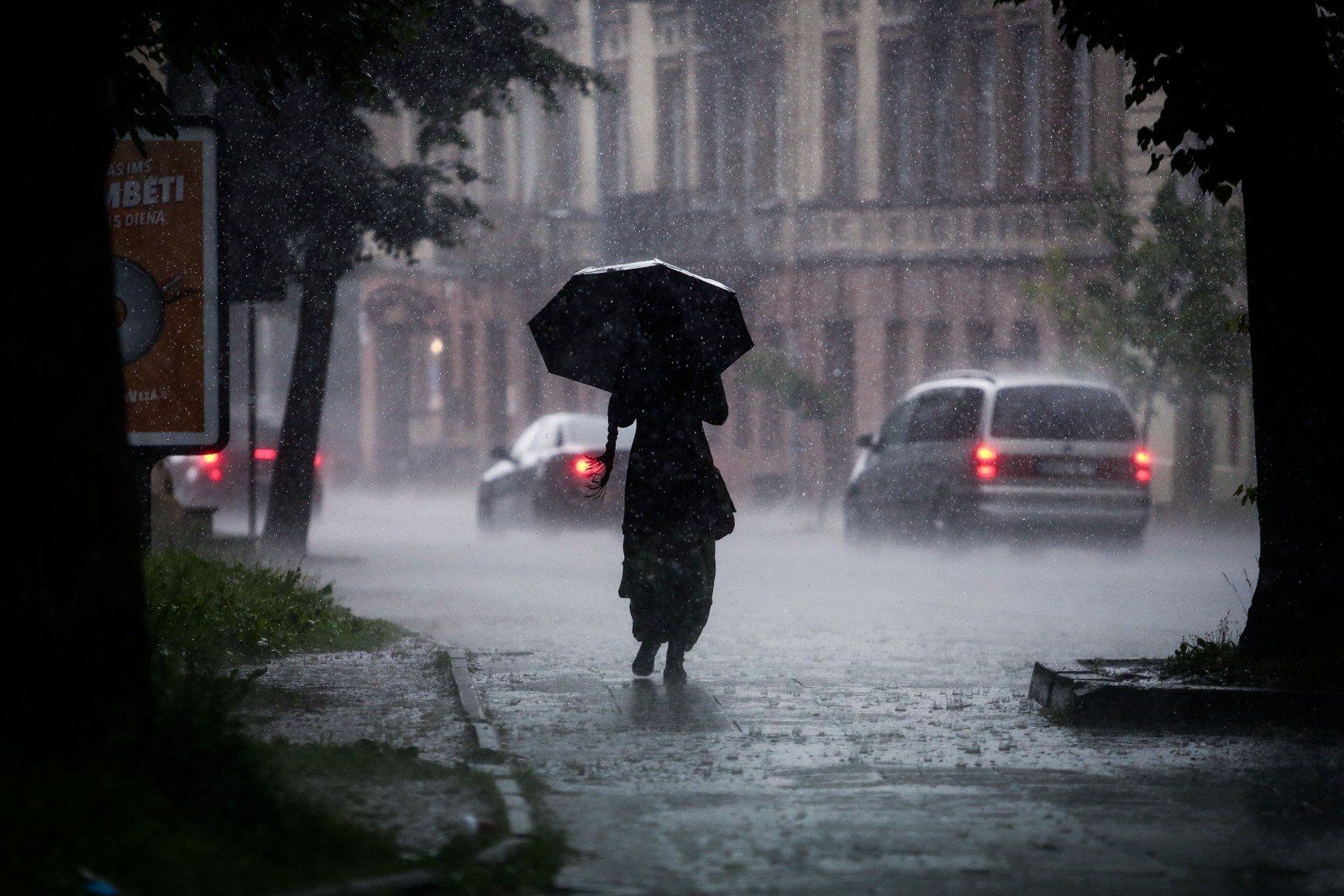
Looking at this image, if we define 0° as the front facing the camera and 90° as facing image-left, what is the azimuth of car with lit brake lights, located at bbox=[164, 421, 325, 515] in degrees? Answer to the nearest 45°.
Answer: approximately 135°

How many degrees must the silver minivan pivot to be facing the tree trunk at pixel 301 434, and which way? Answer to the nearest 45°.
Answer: approximately 45° to its left

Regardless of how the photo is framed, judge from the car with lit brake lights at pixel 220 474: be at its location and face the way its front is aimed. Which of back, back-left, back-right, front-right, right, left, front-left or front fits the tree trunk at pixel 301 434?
back-left

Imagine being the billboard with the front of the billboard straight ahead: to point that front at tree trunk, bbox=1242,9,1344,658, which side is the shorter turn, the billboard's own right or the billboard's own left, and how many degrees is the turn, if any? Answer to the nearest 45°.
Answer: approximately 45° to the billboard's own left

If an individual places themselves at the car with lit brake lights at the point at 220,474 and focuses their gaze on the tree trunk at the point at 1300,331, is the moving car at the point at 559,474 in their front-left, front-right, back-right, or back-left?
front-left

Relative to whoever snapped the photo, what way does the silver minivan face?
facing away from the viewer and to the left of the viewer

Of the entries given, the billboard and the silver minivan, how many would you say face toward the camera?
1

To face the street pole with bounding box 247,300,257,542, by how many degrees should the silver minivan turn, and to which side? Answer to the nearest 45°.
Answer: approximately 45° to its left

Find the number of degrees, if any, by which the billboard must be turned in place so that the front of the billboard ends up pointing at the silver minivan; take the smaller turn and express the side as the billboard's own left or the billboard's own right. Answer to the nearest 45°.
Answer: approximately 135° to the billboard's own left

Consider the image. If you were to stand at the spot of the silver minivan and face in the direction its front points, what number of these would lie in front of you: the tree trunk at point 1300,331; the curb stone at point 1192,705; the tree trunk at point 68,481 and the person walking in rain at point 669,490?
0

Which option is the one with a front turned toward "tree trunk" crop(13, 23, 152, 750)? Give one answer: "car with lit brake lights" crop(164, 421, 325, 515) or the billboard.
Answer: the billboard

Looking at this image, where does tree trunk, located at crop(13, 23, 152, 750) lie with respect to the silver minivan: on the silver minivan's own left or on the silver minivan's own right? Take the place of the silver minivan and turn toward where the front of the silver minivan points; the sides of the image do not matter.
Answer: on the silver minivan's own left

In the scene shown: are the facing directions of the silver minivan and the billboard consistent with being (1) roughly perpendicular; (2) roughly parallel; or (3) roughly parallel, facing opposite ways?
roughly parallel, facing opposite ways

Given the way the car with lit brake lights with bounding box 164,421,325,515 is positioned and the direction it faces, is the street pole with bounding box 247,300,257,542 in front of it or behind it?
behind

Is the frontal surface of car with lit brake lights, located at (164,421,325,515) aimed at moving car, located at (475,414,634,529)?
no

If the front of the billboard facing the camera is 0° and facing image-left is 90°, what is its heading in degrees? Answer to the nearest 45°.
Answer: approximately 0°

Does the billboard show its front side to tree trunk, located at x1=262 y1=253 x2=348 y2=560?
no

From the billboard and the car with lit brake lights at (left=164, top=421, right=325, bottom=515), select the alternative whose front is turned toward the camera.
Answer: the billboard
